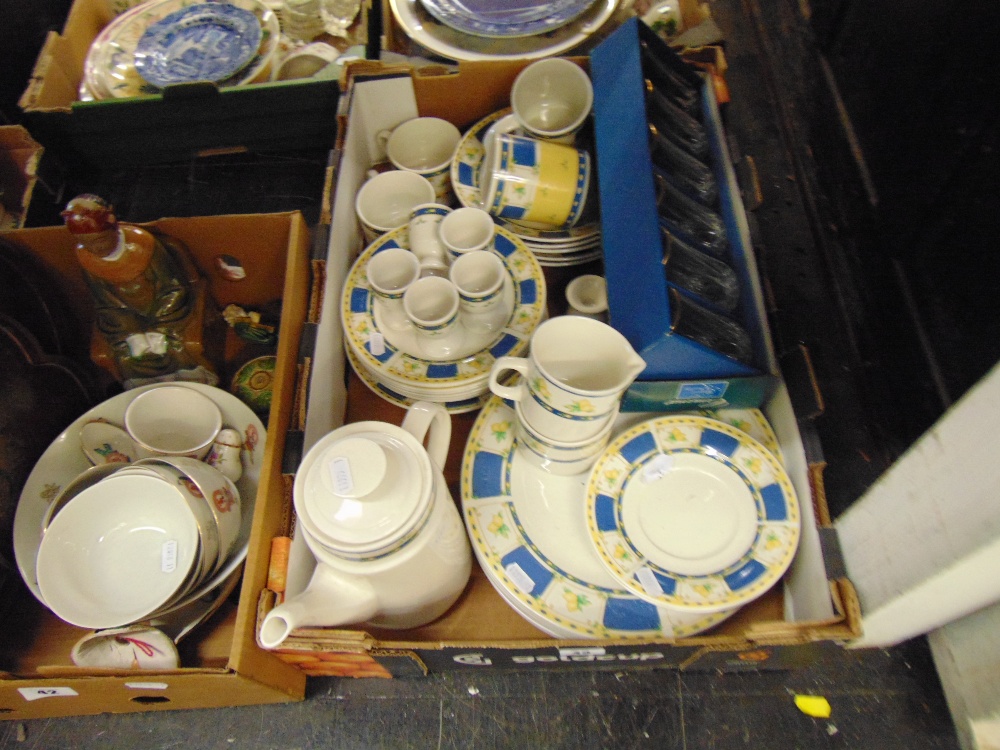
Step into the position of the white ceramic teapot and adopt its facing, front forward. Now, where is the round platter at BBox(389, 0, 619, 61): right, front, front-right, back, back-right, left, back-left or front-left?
back-right

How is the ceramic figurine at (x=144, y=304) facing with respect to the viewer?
toward the camera

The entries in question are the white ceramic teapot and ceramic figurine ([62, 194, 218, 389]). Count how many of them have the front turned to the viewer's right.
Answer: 0

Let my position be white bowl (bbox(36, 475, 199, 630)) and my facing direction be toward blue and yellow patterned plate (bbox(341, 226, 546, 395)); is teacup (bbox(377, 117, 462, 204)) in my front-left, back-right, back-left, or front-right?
front-left

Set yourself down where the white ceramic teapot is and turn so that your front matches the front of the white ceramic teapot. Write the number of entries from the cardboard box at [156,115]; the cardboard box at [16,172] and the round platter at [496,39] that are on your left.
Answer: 0

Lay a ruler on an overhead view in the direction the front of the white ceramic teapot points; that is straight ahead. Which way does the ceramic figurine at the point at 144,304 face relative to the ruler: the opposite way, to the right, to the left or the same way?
to the left

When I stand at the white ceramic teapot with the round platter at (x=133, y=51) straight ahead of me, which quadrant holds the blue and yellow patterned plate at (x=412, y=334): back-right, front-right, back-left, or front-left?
front-right

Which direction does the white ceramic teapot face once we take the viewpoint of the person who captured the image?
facing the viewer and to the left of the viewer

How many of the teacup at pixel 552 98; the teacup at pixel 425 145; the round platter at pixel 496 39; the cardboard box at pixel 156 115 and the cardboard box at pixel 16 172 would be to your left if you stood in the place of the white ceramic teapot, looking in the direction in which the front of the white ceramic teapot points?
0

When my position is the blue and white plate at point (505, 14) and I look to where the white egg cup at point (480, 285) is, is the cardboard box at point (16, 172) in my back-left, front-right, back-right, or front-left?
front-right
